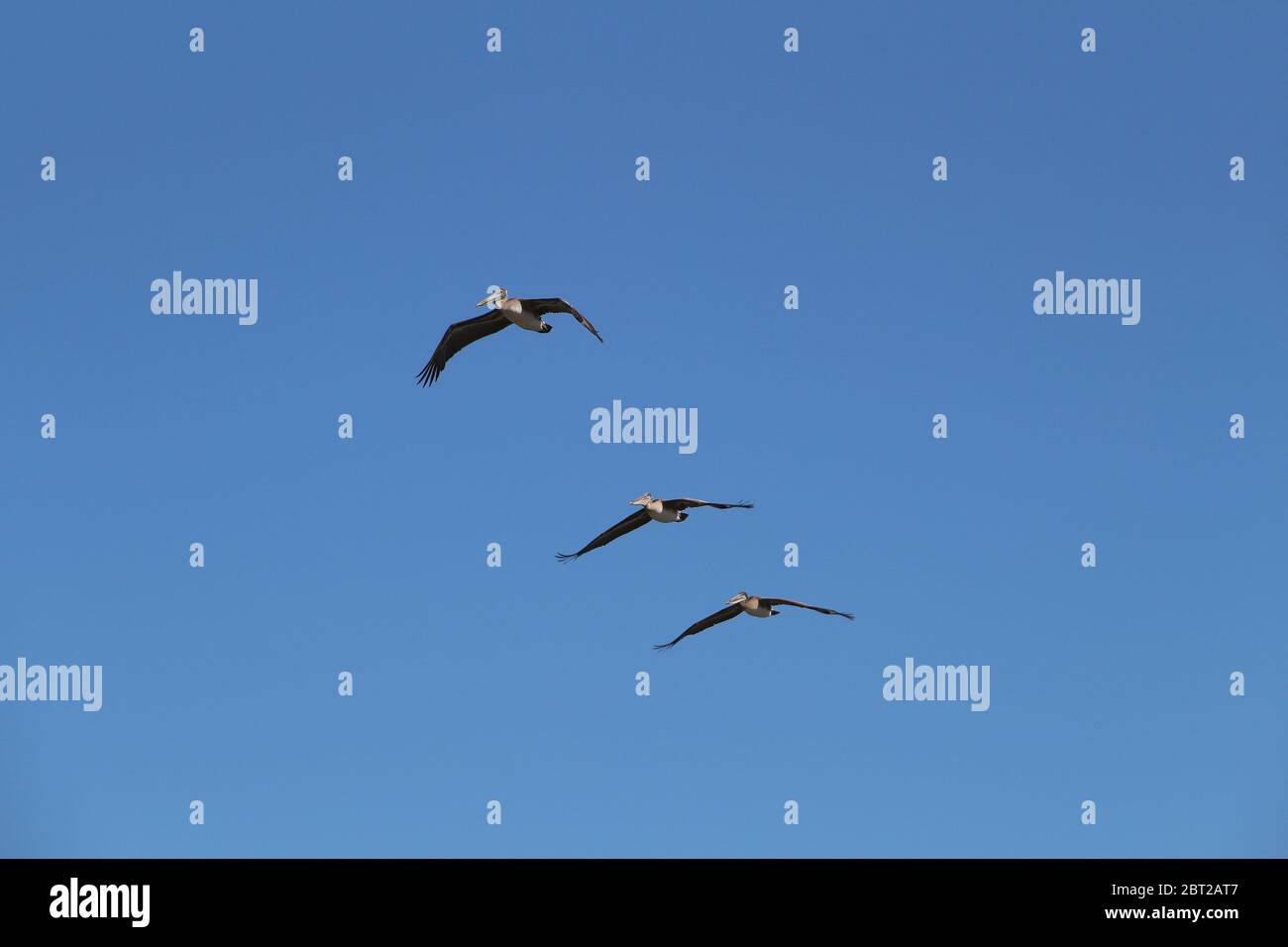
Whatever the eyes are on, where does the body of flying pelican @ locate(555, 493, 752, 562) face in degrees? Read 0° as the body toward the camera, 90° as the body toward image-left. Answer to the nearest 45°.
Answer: approximately 45°

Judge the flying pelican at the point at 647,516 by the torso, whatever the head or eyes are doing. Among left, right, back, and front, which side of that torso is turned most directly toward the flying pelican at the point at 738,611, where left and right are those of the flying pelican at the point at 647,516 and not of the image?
back

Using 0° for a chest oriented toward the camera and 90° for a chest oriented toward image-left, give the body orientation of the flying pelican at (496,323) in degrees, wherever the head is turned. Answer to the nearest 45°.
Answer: approximately 45°

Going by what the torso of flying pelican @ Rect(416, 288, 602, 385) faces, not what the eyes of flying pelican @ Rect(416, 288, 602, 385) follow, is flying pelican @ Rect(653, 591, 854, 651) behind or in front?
behind

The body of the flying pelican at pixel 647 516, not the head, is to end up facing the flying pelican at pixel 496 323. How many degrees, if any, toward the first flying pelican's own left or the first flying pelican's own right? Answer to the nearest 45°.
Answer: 0° — it already faces it

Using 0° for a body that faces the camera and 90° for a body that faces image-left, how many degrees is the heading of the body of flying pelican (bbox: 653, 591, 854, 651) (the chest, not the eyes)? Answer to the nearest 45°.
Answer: approximately 45°
